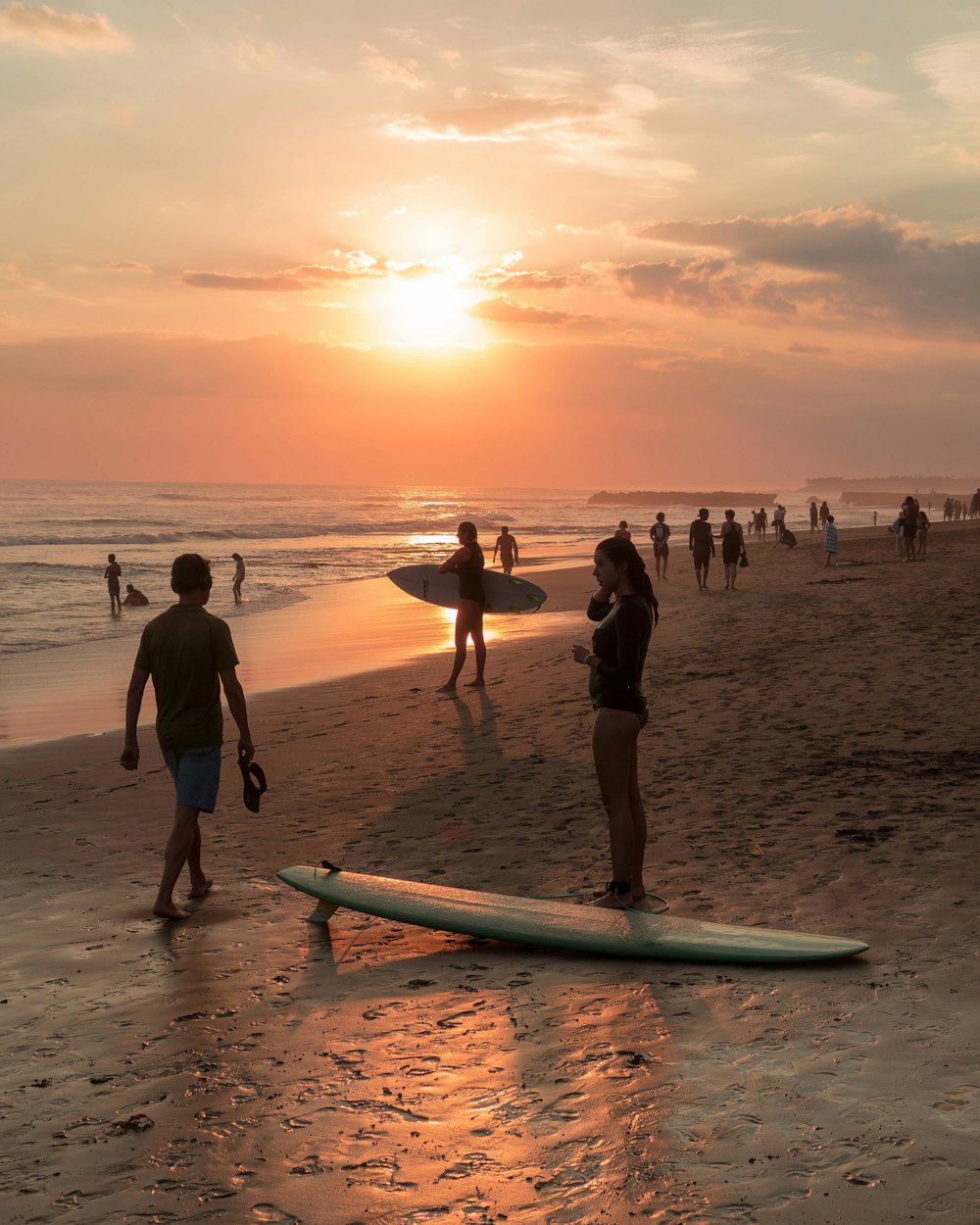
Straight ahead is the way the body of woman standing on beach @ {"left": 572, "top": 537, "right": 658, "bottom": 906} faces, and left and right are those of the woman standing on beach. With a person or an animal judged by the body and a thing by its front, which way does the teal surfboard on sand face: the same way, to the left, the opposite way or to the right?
the opposite way

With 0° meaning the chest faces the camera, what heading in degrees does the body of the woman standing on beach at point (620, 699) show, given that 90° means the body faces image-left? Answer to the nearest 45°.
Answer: approximately 90°

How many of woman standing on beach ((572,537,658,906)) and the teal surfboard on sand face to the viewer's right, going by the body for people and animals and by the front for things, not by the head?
1

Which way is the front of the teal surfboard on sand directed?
to the viewer's right

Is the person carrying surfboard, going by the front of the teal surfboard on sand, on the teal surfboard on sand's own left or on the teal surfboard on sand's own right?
on the teal surfboard on sand's own left

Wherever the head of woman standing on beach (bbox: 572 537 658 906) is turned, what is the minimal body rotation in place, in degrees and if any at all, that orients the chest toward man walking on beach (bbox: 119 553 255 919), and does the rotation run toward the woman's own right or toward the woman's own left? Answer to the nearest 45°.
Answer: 0° — they already face them

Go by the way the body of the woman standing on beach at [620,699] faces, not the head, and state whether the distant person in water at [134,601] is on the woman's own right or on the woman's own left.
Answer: on the woman's own right

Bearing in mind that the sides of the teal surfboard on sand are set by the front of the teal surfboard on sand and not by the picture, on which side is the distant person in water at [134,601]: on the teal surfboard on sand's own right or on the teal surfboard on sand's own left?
on the teal surfboard on sand's own left
